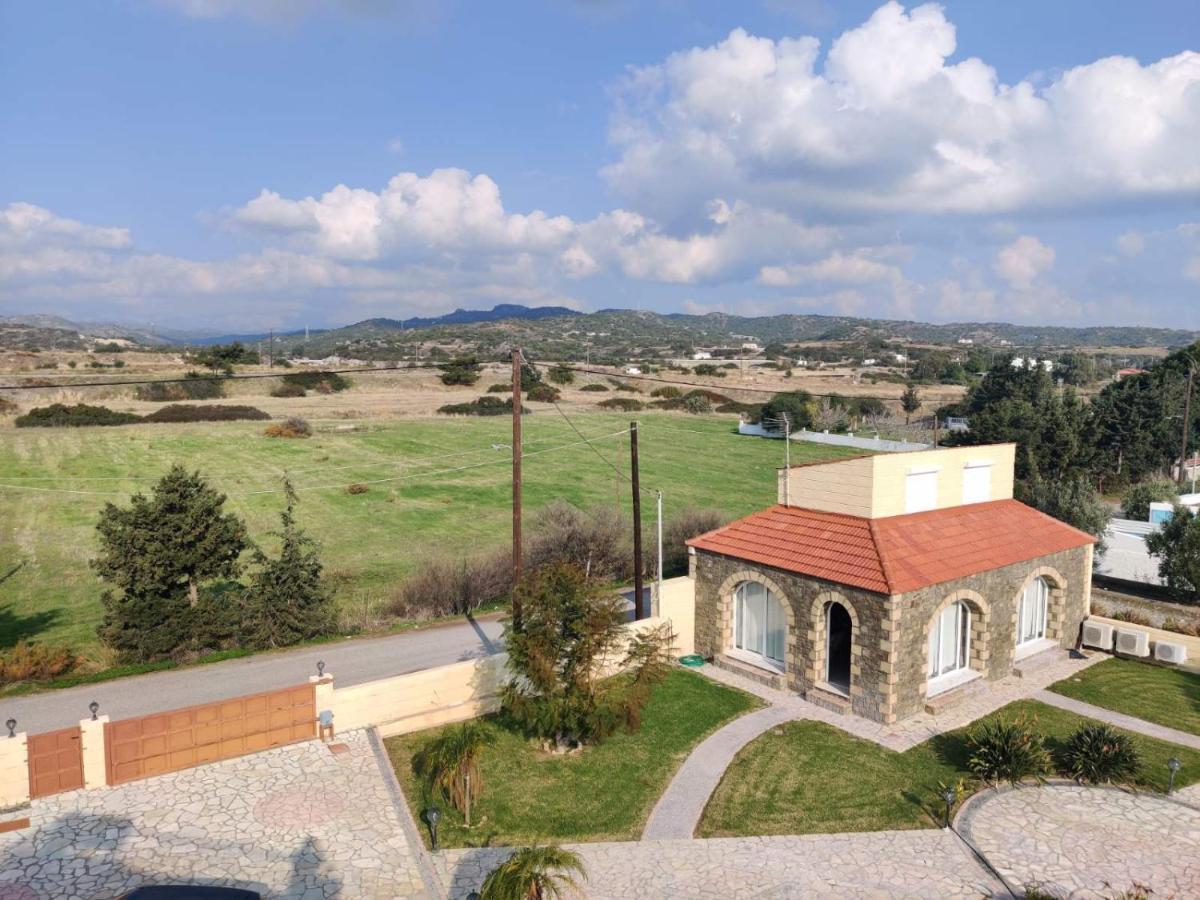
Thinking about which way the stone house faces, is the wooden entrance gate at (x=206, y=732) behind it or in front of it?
in front

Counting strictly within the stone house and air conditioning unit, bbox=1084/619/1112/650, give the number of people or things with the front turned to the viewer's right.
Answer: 0

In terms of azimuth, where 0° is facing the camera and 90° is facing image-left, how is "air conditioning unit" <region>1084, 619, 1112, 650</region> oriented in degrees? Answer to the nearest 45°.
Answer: approximately 45°

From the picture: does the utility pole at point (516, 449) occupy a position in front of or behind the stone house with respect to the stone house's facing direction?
in front

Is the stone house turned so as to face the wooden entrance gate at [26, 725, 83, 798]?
yes

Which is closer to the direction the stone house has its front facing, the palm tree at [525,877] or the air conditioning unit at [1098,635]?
the palm tree

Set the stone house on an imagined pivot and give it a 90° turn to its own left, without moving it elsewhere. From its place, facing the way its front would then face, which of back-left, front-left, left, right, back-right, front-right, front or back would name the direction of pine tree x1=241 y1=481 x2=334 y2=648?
back-right

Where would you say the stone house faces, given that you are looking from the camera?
facing the viewer and to the left of the viewer

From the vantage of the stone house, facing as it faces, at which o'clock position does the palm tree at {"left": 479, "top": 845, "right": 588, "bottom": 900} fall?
The palm tree is roughly at 11 o'clock from the stone house.

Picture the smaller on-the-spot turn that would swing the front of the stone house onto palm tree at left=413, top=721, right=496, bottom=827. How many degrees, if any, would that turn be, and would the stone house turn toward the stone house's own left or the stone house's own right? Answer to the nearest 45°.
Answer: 0° — it already faces it

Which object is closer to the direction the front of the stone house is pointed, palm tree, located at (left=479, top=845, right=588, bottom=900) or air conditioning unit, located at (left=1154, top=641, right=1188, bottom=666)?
the palm tree

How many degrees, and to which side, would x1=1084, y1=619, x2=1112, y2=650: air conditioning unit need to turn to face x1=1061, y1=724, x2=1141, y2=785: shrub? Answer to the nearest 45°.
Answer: approximately 45° to its left

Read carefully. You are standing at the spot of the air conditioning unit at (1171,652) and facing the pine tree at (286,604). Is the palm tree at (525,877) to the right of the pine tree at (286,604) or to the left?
left
